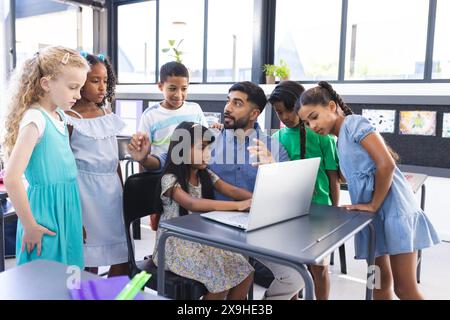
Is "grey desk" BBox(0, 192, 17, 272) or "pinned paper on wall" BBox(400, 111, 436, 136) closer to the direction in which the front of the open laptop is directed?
the grey desk

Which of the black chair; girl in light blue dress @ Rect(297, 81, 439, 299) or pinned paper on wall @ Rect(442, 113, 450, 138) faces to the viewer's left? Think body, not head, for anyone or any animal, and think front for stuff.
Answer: the girl in light blue dress

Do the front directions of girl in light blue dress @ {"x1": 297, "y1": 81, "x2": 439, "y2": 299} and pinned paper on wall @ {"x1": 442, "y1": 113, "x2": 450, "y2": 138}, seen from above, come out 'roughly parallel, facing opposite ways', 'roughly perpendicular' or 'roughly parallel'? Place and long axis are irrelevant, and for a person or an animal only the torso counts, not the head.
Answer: roughly perpendicular

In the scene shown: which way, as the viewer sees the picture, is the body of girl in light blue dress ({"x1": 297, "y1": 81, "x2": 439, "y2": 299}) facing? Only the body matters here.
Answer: to the viewer's left

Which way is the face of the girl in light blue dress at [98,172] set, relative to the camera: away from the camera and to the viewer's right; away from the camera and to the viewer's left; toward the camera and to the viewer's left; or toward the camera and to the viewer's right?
toward the camera and to the viewer's right

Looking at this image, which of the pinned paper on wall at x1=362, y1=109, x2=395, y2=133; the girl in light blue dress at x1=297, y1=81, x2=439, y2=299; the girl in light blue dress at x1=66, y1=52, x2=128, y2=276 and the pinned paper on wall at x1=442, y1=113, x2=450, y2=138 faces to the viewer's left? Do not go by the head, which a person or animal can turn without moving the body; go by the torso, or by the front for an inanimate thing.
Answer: the girl in light blue dress at x1=297, y1=81, x2=439, y2=299

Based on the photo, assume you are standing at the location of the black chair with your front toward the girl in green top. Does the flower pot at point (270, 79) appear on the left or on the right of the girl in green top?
left

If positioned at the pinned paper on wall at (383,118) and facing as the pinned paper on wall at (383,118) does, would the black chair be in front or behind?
in front
